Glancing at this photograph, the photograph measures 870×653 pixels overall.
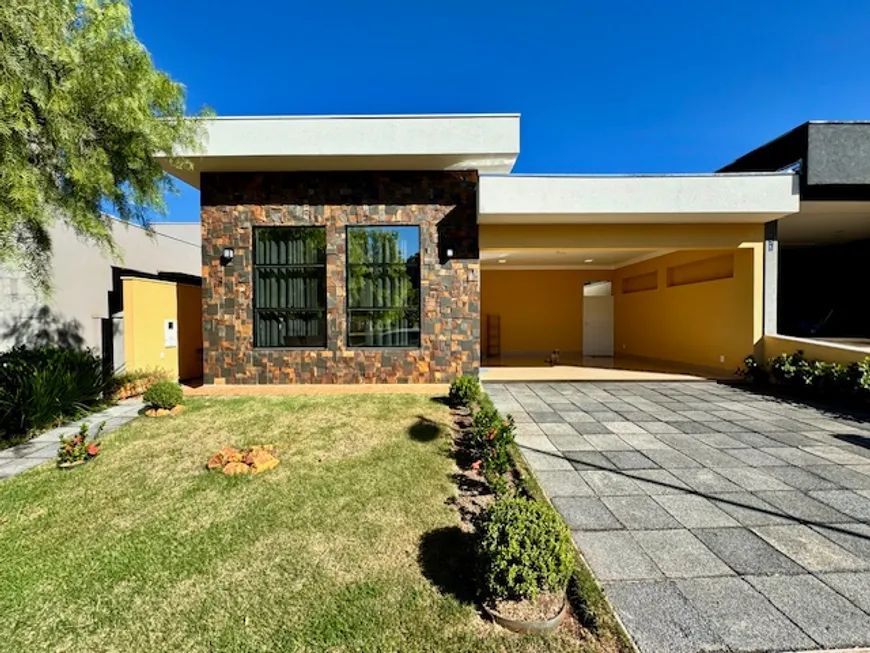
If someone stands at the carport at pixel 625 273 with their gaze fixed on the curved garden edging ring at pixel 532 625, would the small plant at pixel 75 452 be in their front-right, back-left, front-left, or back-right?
front-right

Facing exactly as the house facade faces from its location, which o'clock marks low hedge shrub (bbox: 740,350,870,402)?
The low hedge shrub is roughly at 9 o'clock from the house facade.

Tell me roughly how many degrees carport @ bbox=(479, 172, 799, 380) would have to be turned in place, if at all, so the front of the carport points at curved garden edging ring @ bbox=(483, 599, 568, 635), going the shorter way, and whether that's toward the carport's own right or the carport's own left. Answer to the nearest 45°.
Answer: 0° — it already faces it

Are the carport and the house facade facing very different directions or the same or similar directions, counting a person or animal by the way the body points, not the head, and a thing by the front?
same or similar directions

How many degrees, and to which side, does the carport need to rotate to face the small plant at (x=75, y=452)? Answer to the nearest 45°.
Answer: approximately 45° to its right

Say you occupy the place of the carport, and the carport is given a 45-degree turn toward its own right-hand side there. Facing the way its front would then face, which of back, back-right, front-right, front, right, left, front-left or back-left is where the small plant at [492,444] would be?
front-left

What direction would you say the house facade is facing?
toward the camera

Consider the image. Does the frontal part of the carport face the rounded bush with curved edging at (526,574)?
yes

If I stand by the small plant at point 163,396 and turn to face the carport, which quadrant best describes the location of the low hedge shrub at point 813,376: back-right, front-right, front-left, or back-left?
front-right

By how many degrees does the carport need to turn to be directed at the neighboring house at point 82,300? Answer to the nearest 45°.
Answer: approximately 45° to its right

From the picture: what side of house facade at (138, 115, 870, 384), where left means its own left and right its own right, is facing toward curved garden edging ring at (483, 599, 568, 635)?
front
